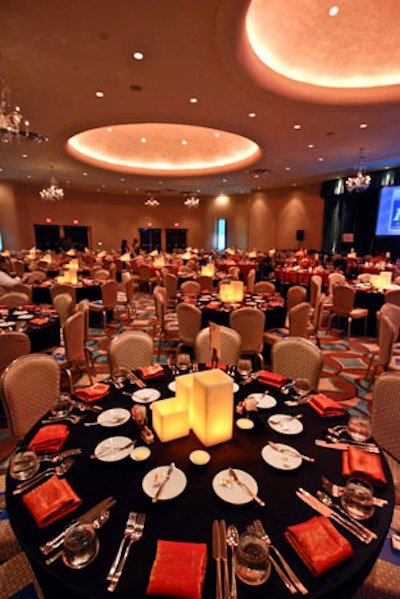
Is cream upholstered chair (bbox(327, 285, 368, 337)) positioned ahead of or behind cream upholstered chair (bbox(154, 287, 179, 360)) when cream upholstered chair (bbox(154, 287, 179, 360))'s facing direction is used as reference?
ahead

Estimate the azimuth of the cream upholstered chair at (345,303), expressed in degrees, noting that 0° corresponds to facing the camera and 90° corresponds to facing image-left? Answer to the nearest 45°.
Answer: approximately 225°

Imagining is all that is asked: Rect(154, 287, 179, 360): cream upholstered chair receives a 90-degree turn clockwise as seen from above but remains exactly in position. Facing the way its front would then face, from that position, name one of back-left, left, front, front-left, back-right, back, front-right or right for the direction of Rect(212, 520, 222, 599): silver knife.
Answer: front

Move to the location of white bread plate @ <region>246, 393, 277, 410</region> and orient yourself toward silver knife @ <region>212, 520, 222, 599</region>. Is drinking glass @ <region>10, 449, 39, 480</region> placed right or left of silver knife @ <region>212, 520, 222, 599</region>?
right

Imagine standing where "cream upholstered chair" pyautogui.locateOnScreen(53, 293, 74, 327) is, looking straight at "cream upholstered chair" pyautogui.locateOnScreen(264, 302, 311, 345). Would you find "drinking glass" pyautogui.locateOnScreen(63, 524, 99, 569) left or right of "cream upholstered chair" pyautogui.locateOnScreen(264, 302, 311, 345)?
right

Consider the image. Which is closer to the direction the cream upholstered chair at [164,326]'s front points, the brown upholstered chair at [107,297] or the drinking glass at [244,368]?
the drinking glass

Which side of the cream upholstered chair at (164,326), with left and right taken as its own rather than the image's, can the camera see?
right

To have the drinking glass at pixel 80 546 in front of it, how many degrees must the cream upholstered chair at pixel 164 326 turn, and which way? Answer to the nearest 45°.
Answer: approximately 90° to its right

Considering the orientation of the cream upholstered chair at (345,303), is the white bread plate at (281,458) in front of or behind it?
behind

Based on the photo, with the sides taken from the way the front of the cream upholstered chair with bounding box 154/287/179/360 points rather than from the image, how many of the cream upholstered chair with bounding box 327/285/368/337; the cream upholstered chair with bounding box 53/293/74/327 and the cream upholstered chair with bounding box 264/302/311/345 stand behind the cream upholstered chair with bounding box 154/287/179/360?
1

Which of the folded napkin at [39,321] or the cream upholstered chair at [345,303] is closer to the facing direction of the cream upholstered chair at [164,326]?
the cream upholstered chair

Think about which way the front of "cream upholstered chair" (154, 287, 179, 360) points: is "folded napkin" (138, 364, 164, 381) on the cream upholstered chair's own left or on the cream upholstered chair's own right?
on the cream upholstered chair's own right

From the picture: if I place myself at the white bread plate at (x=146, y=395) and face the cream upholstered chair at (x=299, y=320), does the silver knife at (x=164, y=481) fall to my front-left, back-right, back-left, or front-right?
back-right

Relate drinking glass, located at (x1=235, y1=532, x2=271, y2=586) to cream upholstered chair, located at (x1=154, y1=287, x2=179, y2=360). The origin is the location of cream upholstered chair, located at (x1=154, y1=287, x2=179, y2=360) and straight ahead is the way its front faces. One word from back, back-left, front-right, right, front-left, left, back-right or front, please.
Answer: right

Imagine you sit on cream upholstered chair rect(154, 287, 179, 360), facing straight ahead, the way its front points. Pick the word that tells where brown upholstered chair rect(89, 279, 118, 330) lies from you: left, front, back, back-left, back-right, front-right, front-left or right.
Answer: back-left
